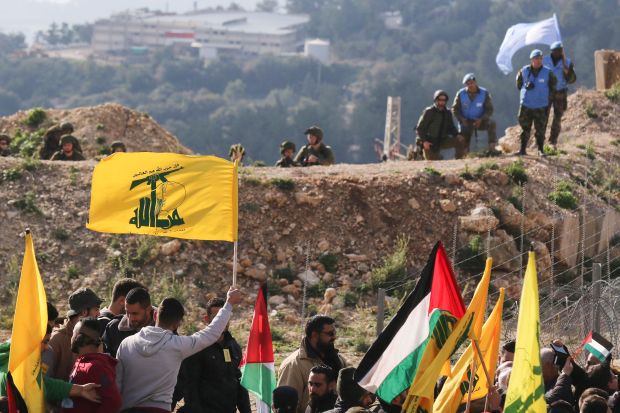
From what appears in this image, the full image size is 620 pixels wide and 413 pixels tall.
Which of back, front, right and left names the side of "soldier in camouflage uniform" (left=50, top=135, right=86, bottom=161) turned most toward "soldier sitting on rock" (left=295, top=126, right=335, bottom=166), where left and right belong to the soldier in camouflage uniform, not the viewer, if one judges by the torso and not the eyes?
left

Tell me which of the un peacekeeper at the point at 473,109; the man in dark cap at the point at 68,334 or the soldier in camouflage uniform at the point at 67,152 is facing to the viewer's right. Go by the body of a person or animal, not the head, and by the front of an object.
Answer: the man in dark cap

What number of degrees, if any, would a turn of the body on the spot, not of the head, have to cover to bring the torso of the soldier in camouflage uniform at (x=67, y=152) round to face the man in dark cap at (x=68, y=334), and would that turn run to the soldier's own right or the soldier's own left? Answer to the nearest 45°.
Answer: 0° — they already face them

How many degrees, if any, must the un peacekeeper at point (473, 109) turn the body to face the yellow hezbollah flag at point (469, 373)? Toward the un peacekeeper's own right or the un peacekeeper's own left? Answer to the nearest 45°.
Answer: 0° — they already face it

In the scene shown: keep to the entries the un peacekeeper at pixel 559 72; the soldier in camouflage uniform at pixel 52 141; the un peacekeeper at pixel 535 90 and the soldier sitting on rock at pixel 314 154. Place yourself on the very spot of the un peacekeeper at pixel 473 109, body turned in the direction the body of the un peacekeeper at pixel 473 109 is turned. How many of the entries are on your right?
2

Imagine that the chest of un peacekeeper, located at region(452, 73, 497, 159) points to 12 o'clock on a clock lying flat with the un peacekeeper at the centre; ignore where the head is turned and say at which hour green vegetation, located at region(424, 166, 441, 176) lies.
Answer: The green vegetation is roughly at 1 o'clock from the un peacekeeper.

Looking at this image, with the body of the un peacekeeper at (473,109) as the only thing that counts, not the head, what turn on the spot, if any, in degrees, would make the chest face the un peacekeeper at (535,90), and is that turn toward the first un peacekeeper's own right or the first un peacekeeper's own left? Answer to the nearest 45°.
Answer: approximately 90° to the first un peacekeeper's own left

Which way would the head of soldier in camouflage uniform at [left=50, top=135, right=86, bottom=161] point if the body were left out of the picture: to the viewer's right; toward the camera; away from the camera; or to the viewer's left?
toward the camera

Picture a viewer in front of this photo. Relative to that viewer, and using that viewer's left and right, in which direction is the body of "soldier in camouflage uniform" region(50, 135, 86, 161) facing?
facing the viewer
